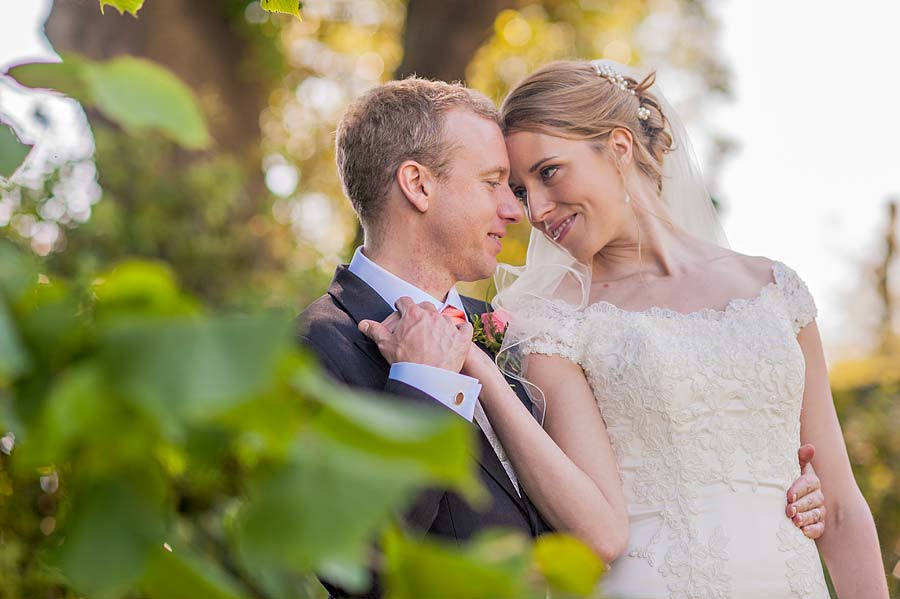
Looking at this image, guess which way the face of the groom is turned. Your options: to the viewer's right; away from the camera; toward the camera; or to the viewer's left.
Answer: to the viewer's right

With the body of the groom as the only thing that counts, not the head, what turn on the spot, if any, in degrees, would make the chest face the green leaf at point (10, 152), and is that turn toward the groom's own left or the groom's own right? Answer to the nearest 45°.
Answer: approximately 45° to the groom's own right

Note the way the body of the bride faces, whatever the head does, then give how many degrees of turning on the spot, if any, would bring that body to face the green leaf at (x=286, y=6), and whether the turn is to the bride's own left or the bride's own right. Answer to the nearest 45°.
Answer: approximately 45° to the bride's own right

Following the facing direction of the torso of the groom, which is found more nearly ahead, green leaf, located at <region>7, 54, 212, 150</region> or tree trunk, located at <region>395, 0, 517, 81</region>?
the green leaf

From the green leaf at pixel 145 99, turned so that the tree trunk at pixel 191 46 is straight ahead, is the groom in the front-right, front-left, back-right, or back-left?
front-right

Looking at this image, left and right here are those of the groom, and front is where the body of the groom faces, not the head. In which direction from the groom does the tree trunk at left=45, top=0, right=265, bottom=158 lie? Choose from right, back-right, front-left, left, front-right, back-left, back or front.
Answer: back

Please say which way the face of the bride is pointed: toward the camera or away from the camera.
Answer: toward the camera

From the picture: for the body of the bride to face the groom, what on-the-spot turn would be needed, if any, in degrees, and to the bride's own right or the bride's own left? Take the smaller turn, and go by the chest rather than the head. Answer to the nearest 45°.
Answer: approximately 90° to the bride's own right

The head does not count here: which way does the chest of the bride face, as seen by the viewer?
toward the camera

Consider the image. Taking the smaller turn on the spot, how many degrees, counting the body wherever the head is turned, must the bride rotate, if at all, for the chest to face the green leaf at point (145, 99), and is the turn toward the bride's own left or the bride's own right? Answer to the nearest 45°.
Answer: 0° — they already face it

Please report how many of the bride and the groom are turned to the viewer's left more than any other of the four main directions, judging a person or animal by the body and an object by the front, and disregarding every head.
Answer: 0

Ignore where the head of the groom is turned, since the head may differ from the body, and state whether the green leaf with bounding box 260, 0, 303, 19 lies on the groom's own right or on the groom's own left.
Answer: on the groom's own right

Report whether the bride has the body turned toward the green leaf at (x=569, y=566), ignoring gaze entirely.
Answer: yes

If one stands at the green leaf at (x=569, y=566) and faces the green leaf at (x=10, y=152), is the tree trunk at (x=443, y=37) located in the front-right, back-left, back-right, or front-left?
front-right

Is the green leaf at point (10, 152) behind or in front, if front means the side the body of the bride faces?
in front

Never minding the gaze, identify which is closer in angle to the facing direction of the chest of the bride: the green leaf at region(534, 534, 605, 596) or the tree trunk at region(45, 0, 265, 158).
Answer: the green leaf

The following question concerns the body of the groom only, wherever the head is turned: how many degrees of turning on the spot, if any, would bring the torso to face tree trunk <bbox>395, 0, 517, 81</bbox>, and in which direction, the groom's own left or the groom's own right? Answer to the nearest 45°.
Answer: approximately 135° to the groom's own left
